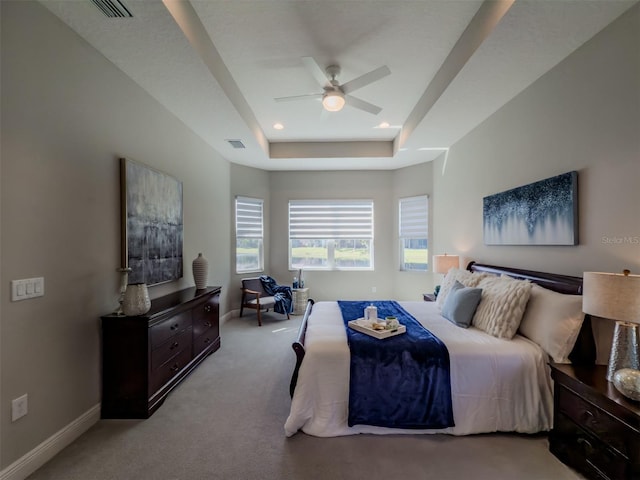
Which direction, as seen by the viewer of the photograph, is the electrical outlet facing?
facing the viewer and to the right of the viewer

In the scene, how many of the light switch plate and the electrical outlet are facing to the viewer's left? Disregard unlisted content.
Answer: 0

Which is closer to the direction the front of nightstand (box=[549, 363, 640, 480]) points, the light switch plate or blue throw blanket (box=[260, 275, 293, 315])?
the light switch plate

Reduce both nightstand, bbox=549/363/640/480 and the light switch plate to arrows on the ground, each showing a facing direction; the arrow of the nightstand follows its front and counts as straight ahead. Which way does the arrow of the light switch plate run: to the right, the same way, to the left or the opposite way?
the opposite way

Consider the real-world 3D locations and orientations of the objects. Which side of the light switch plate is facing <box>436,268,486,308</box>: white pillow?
front

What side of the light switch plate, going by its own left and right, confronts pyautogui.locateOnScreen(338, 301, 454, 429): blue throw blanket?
front

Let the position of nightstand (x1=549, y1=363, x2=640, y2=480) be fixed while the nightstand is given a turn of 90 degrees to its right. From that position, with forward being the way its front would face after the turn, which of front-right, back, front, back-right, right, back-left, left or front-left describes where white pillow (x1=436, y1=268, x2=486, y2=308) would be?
front

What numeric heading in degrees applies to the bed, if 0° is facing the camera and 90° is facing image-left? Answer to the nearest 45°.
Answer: approximately 90°

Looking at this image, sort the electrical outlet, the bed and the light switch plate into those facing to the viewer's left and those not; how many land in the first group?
1

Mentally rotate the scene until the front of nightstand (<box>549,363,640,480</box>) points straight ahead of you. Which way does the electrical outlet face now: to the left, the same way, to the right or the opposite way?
the opposite way

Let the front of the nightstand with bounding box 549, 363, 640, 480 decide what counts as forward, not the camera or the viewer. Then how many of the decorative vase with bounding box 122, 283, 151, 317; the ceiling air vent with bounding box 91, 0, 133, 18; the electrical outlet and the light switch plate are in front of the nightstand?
4

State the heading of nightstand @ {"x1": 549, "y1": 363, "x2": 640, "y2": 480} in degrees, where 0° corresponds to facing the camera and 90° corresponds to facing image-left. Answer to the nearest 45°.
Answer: approximately 45°

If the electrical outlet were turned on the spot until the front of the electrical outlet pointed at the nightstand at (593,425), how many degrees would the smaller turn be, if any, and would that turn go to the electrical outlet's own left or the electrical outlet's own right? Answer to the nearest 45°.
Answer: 0° — it already faces it

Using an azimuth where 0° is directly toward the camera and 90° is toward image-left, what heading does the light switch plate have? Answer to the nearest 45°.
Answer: approximately 315°

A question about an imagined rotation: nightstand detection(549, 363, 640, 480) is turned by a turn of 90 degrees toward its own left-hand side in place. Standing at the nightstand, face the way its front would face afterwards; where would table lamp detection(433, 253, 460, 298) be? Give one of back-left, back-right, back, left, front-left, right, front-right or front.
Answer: back
